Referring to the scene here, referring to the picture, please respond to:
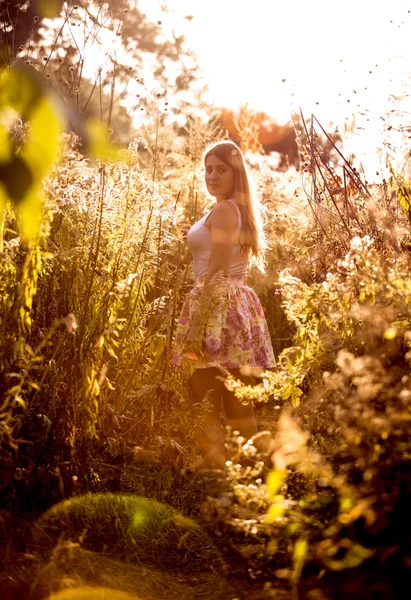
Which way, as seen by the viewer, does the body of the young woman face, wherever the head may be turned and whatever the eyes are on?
to the viewer's left
